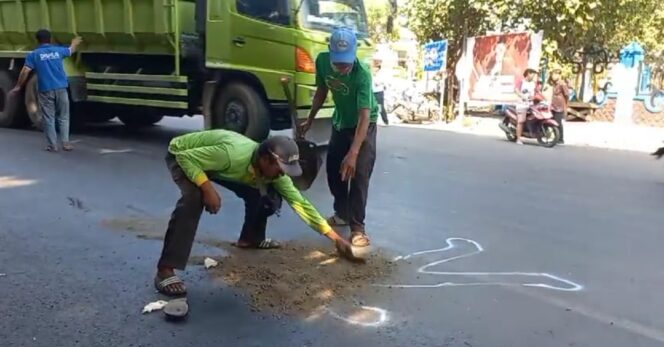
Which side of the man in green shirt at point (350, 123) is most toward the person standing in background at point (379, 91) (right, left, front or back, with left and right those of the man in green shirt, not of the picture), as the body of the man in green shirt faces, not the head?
back

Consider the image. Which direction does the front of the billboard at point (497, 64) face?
toward the camera

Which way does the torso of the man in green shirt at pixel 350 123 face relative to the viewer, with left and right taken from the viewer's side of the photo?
facing the viewer

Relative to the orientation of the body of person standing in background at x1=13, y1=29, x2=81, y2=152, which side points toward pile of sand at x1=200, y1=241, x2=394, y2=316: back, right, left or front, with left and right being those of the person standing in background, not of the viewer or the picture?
back

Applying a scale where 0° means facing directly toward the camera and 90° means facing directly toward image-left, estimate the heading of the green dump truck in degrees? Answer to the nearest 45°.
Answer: approximately 315°

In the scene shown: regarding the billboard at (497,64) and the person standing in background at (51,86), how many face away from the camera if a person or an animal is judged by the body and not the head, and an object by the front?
1

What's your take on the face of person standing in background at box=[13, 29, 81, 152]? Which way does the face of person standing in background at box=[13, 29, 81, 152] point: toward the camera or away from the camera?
away from the camera

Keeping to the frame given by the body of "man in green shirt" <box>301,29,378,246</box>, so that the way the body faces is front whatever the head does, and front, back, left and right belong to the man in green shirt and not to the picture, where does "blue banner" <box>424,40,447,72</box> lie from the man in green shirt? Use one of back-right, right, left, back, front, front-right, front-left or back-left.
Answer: back

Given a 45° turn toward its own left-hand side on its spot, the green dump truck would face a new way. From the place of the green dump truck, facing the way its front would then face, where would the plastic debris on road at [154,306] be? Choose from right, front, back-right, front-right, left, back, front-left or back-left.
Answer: right

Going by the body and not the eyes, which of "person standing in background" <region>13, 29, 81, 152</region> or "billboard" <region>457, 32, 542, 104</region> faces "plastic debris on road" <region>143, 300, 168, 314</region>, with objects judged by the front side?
the billboard

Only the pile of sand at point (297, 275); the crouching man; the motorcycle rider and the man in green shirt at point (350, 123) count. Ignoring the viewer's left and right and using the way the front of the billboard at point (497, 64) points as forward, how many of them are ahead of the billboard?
4

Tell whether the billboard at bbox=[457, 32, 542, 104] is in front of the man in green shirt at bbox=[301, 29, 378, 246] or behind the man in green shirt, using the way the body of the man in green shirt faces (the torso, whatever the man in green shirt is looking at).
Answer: behind

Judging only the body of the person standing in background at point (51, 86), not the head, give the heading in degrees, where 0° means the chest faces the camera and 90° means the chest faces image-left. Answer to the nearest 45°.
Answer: approximately 180°
